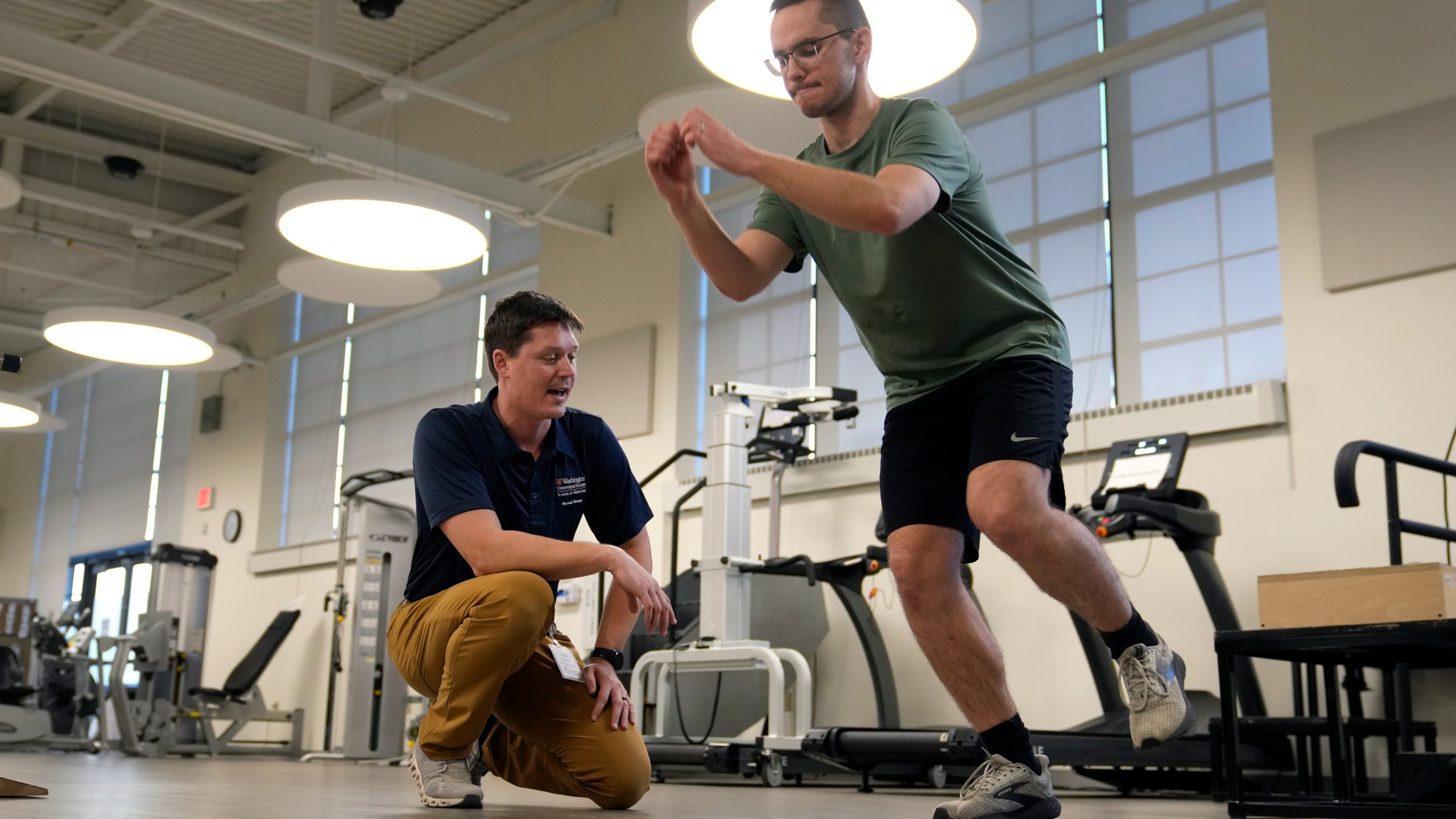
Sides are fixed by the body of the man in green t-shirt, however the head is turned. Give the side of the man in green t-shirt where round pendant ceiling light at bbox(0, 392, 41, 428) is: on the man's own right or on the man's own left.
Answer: on the man's own right

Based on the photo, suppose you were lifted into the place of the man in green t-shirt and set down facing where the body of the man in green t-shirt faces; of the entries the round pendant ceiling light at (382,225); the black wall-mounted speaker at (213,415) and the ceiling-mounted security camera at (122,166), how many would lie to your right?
3

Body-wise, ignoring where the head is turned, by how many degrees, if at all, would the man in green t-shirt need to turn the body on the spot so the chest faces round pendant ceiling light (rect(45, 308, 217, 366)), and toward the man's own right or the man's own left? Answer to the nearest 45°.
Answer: approximately 90° to the man's own right

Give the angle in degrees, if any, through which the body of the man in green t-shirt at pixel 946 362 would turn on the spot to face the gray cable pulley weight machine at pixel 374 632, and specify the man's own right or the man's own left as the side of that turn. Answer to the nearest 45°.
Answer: approximately 90° to the man's own right

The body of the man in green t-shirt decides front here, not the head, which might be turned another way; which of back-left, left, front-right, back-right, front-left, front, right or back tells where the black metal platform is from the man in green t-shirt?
back

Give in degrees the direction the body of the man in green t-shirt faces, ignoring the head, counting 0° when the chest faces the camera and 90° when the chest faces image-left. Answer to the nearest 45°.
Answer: approximately 45°

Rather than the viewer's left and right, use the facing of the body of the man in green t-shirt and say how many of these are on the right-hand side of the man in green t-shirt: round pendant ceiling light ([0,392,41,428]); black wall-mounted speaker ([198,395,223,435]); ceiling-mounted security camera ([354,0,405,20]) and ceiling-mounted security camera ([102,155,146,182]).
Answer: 4

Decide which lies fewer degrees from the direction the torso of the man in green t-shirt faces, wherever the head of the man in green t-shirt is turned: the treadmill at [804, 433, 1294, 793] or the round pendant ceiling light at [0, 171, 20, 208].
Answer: the round pendant ceiling light

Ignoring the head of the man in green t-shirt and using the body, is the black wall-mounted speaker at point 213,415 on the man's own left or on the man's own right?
on the man's own right

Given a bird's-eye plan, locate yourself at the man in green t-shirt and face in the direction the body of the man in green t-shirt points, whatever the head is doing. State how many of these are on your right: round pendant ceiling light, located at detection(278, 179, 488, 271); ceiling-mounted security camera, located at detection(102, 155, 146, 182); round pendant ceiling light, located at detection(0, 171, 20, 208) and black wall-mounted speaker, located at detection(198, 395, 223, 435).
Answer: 4

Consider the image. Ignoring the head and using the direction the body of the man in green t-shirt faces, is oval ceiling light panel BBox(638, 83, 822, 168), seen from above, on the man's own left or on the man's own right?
on the man's own right

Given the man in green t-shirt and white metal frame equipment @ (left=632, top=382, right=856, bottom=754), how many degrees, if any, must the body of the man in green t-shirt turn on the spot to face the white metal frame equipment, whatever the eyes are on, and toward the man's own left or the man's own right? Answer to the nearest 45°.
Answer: approximately 135° to the man's own right
